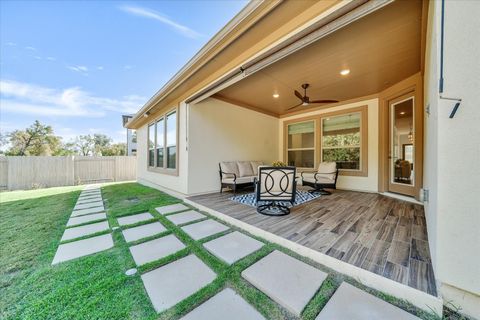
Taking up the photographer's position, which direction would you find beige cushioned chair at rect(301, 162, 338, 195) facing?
facing the viewer and to the left of the viewer

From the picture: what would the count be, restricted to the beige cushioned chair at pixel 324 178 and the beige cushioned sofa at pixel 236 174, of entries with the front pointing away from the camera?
0

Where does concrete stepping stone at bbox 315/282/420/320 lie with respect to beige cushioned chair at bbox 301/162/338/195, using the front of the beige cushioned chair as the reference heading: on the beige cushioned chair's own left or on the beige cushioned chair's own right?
on the beige cushioned chair's own left

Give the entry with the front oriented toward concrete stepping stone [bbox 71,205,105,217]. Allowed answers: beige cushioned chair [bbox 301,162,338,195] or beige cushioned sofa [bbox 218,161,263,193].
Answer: beige cushioned chair [bbox 301,162,338,195]

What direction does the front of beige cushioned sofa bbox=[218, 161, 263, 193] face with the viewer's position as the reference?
facing the viewer and to the right of the viewer

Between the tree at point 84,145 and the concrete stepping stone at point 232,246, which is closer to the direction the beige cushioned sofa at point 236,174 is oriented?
the concrete stepping stone

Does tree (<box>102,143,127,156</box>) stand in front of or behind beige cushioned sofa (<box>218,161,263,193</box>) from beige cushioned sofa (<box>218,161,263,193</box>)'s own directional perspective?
behind

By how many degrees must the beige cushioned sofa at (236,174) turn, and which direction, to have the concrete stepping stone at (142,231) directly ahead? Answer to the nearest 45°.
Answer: approximately 90° to its right

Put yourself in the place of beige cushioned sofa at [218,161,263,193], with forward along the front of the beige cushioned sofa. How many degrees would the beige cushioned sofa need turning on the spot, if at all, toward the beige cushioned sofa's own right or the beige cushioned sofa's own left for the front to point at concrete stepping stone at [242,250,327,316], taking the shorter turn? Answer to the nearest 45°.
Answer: approximately 45° to the beige cushioned sofa's own right

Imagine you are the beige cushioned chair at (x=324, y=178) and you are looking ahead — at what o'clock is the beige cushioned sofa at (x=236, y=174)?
the beige cushioned sofa at (x=236, y=174) is roughly at 1 o'clock from the beige cushioned chair at (x=324, y=178).

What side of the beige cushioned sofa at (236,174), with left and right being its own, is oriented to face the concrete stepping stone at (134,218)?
right

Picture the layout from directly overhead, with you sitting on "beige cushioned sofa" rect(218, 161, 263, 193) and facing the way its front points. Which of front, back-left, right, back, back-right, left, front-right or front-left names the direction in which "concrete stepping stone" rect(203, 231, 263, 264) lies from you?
front-right

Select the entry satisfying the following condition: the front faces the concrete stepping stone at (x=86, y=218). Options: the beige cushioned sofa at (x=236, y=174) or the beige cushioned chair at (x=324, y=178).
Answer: the beige cushioned chair at (x=324, y=178)

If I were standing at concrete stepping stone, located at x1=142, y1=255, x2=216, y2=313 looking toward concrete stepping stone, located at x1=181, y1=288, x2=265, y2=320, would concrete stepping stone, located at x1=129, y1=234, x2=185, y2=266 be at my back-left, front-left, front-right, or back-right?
back-left

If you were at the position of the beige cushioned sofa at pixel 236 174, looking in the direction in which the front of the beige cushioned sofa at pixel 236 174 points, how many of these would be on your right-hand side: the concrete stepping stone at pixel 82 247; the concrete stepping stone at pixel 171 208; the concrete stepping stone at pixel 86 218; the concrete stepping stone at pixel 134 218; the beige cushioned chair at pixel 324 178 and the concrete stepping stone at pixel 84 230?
5

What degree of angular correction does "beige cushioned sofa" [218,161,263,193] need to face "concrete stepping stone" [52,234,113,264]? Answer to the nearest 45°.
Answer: approximately 90° to its right

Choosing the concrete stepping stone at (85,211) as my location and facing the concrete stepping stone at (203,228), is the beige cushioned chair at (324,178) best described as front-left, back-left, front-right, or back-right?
front-left

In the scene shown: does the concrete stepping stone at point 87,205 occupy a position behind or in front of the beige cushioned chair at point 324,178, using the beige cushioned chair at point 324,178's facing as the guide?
in front

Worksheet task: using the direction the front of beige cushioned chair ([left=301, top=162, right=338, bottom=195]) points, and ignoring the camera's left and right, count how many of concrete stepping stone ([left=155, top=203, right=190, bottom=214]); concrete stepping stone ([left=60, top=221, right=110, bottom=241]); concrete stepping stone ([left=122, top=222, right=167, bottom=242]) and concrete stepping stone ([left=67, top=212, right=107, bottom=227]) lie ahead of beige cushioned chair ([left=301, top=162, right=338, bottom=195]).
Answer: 4
